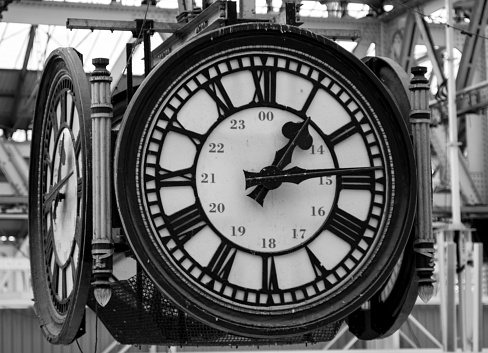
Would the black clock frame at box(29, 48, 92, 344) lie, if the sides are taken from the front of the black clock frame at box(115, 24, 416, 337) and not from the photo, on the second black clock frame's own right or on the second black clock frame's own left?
on the second black clock frame's own right

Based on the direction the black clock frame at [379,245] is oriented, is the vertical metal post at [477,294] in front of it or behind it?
behind

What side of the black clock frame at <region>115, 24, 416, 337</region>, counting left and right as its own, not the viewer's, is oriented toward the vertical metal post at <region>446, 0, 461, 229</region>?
back

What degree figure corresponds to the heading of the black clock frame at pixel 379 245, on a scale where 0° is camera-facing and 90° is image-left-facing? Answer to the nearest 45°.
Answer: approximately 0°
